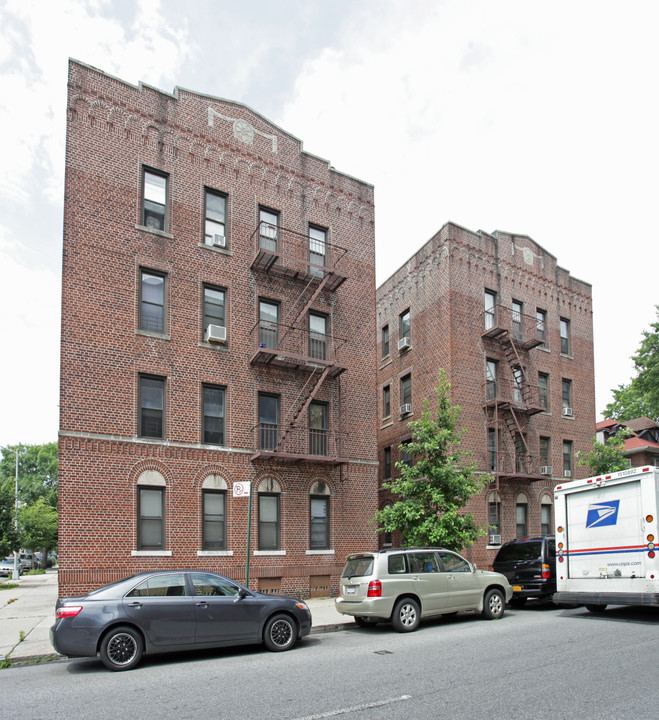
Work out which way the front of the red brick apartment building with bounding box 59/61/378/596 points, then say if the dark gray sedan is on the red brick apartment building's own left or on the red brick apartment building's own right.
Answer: on the red brick apartment building's own right

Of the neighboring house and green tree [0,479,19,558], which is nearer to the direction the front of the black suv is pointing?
the neighboring house

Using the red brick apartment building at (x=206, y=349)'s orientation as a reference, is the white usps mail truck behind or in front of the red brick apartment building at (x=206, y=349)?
in front

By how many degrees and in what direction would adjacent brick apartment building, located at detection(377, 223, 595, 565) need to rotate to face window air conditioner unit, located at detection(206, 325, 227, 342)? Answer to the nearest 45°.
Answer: approximately 90° to its right

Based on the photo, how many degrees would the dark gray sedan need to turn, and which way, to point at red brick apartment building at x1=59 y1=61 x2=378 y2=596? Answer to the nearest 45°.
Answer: approximately 90° to its left

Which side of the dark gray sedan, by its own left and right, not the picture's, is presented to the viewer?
right

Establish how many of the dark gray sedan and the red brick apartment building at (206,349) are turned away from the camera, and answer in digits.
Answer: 0

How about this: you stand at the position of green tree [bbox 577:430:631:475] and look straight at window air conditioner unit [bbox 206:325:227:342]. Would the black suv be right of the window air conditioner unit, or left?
left

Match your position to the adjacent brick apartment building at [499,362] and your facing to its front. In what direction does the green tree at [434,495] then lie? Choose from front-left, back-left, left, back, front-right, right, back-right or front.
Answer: front-right

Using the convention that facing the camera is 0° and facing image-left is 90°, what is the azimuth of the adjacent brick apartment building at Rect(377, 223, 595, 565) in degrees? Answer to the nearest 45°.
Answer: approximately 315°

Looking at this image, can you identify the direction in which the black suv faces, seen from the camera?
facing away from the viewer and to the right of the viewer

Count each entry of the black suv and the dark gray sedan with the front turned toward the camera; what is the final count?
0

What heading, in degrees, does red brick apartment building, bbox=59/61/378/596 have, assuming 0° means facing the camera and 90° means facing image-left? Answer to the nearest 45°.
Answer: approximately 315°
